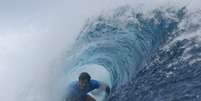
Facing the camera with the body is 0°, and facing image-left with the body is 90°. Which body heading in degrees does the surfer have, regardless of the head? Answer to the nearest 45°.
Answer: approximately 0°
